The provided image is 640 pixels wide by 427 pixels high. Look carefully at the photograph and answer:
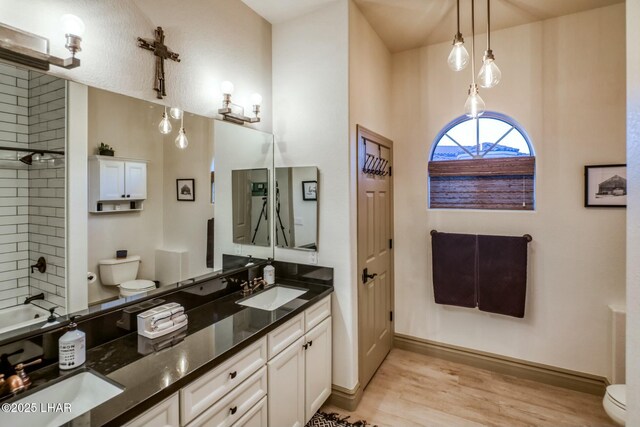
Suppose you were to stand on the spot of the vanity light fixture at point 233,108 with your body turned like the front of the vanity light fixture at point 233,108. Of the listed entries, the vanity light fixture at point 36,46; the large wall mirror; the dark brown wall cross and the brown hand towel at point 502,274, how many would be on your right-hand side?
3

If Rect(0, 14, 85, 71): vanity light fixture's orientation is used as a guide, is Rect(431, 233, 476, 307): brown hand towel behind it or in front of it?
in front

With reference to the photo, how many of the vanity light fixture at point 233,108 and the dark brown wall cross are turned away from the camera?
0

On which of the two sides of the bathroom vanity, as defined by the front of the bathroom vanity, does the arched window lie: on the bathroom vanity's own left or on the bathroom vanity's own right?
on the bathroom vanity's own left

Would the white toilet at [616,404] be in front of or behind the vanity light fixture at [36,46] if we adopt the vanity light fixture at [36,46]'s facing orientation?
in front

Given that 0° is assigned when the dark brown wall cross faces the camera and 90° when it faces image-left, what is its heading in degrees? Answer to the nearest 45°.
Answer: approximately 315°

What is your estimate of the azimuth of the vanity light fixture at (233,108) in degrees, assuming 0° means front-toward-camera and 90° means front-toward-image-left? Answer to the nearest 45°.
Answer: approximately 315°

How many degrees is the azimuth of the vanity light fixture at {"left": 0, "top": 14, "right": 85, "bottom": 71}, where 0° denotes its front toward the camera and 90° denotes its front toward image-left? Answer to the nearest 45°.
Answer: approximately 315°

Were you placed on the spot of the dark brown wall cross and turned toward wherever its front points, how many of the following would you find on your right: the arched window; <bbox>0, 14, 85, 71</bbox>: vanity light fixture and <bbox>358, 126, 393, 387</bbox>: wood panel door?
1

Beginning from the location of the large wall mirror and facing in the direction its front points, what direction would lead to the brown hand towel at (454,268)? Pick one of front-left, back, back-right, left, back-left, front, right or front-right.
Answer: front-left

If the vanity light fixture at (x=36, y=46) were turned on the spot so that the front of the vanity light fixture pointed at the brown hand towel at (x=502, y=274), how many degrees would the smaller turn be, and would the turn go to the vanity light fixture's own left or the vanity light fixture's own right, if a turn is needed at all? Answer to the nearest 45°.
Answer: approximately 45° to the vanity light fixture's own left
